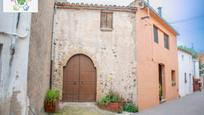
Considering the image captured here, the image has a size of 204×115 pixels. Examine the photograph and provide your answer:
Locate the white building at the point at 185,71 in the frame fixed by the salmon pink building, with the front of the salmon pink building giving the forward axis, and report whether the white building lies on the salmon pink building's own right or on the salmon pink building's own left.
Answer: on the salmon pink building's own left

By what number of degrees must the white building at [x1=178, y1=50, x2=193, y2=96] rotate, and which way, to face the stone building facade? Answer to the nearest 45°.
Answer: approximately 45° to its right

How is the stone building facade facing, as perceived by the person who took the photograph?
facing the viewer

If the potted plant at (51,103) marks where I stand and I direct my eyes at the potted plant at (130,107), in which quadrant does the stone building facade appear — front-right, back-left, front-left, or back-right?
front-left

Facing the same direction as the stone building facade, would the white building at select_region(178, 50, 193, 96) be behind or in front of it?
behind

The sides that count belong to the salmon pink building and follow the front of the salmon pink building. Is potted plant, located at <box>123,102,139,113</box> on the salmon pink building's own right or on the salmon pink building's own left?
on the salmon pink building's own right

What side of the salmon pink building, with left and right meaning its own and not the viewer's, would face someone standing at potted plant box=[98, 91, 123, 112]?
right

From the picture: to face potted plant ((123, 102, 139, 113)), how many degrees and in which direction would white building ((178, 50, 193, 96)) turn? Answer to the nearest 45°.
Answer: approximately 45° to its right

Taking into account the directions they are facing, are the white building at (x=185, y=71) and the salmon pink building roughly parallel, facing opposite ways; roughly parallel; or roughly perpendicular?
roughly parallel

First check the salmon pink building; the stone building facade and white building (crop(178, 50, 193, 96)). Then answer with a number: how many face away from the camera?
0
